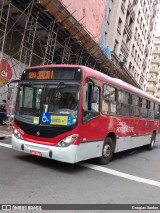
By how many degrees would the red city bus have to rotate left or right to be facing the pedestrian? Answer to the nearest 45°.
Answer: approximately 90° to its right

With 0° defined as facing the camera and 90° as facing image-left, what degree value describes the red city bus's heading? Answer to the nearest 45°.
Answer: approximately 45°
